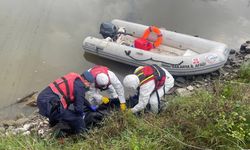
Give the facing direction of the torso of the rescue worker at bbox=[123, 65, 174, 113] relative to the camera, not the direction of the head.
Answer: to the viewer's left

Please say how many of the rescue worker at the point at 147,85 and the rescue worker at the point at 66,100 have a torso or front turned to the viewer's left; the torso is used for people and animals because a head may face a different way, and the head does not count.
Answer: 1

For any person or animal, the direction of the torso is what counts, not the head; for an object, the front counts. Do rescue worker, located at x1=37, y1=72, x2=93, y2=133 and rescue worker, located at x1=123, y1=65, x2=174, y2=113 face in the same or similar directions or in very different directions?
very different directions

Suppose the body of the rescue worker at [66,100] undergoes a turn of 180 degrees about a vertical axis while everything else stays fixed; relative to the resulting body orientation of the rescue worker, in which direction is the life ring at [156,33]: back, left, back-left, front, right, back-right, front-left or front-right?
back-right

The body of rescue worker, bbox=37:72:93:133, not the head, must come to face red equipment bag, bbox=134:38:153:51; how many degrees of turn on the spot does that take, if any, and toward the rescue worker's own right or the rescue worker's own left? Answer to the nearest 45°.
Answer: approximately 45° to the rescue worker's own left

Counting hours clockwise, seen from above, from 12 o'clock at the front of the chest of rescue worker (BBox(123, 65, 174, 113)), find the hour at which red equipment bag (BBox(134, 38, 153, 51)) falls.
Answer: The red equipment bag is roughly at 3 o'clock from the rescue worker.

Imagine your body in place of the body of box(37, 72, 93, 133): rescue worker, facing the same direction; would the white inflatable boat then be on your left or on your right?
on your left

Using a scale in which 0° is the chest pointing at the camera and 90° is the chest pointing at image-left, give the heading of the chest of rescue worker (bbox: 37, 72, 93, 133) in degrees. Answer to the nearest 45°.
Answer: approximately 270°

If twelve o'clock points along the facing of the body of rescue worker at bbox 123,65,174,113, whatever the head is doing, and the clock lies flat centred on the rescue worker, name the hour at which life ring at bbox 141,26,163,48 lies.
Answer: The life ring is roughly at 3 o'clock from the rescue worker.

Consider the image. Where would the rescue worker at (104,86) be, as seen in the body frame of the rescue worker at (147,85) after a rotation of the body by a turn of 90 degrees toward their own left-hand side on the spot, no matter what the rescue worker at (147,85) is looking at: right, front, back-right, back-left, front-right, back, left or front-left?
right
